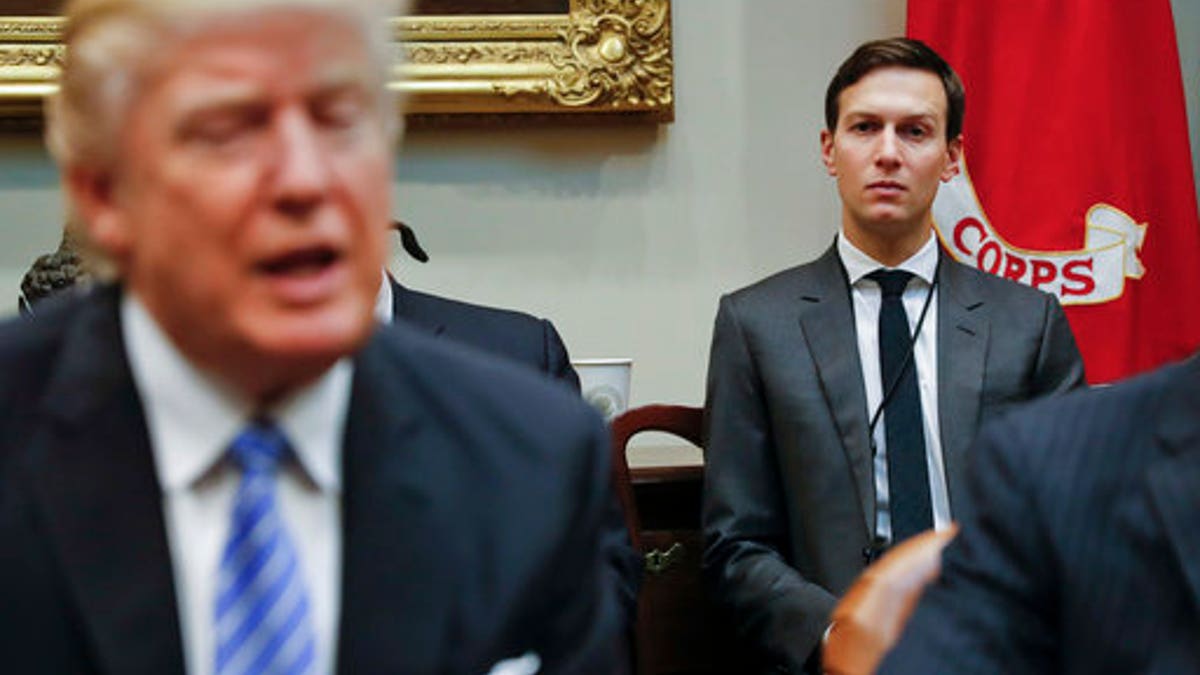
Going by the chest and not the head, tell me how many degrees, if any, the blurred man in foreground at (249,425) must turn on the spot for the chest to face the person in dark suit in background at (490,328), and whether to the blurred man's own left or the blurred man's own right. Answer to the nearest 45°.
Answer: approximately 180°

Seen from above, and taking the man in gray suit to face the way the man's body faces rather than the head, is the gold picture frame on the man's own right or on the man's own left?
on the man's own right

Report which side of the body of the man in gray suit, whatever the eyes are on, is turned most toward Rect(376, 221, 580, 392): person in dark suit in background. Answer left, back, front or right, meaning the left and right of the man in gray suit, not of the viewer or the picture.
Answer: right

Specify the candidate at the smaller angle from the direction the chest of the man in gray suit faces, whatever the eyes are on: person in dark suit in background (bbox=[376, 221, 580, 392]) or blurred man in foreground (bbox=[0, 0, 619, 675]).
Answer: the blurred man in foreground

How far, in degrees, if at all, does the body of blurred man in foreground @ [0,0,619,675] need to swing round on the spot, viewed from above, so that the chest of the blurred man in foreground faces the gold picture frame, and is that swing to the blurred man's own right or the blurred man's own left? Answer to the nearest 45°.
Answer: approximately 180°

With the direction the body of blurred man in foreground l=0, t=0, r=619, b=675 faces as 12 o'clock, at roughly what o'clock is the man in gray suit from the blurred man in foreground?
The man in gray suit is roughly at 7 o'clock from the blurred man in foreground.

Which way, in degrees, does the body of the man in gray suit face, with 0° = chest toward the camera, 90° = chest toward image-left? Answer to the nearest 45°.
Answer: approximately 0°

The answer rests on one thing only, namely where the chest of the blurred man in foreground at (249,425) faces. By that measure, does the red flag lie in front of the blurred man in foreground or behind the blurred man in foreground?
behind

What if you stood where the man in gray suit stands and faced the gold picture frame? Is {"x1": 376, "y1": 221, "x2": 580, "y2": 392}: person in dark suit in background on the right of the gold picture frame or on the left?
left

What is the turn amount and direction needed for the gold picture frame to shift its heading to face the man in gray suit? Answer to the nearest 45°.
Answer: approximately 45° to its left
